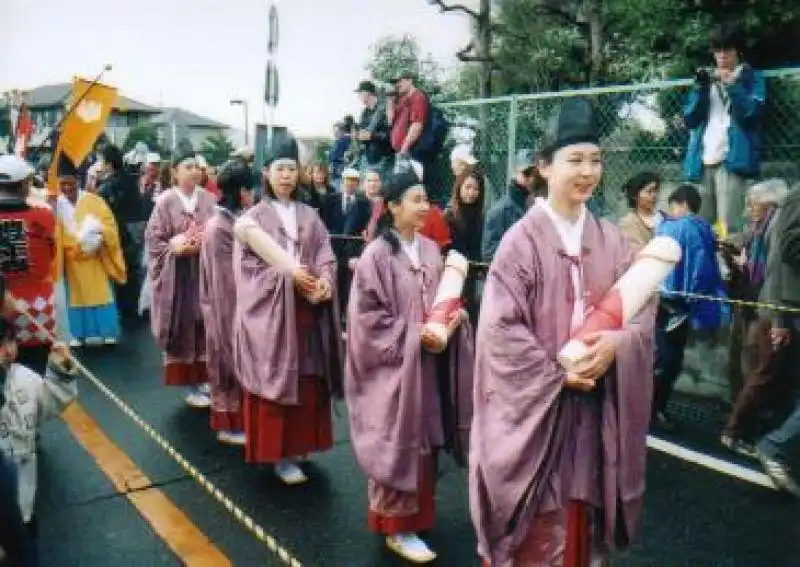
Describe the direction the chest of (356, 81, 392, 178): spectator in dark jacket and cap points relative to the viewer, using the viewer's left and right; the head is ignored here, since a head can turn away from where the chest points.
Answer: facing the viewer and to the left of the viewer

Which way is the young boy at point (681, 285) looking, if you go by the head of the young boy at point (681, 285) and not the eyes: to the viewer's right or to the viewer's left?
to the viewer's left

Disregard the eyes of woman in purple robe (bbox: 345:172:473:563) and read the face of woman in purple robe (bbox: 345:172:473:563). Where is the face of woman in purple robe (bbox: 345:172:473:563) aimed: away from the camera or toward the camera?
toward the camera

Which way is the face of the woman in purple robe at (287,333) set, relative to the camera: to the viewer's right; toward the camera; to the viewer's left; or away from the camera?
toward the camera

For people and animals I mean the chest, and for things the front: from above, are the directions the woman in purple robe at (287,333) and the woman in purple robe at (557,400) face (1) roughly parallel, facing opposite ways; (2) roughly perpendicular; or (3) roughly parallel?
roughly parallel

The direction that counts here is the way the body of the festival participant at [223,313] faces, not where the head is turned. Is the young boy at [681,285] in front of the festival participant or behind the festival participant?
in front

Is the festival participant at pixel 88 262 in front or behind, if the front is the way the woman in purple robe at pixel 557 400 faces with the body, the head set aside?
behind

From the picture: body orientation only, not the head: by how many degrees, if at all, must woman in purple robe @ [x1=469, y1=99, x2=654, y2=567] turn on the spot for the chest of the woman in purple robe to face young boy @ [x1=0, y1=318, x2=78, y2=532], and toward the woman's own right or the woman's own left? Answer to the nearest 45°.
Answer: approximately 135° to the woman's own right

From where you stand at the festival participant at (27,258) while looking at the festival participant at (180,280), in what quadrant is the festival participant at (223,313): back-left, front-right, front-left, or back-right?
front-right

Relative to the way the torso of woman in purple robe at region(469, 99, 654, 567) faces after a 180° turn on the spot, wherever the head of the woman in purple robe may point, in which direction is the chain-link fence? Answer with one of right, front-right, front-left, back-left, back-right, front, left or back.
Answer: front-right

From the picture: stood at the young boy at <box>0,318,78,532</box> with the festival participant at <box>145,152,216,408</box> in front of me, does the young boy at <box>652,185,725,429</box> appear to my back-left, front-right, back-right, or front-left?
front-right

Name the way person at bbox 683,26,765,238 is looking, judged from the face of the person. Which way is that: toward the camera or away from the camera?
toward the camera

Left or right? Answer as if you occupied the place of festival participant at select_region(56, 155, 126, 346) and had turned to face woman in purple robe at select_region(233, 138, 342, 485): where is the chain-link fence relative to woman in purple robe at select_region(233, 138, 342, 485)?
left
